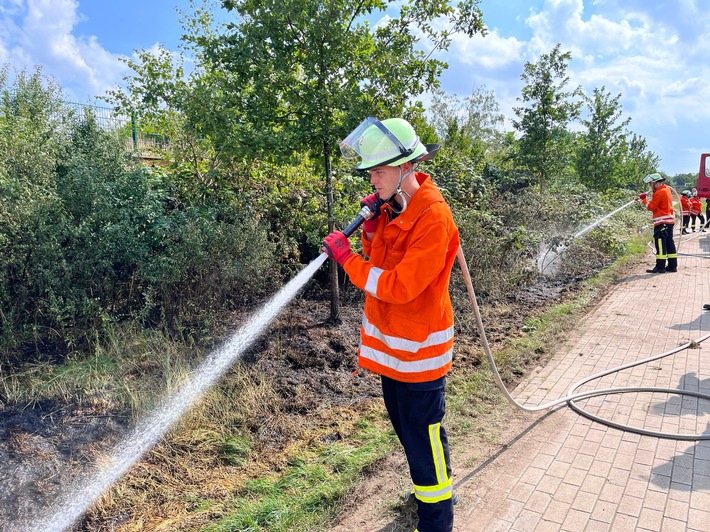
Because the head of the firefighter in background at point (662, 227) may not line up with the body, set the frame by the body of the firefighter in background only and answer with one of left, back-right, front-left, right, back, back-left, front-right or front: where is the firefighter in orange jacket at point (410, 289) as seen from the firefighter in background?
left

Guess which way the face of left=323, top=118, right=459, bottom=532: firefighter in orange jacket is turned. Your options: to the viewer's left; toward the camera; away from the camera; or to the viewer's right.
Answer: to the viewer's left

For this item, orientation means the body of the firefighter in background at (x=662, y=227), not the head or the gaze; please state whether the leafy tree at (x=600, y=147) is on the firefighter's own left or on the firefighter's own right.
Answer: on the firefighter's own right

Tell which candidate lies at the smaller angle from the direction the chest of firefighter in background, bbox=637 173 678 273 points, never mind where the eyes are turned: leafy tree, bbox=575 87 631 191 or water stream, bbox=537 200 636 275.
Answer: the water stream

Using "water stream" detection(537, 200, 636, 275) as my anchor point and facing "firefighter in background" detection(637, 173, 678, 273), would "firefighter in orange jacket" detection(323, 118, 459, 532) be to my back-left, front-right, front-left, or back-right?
back-right

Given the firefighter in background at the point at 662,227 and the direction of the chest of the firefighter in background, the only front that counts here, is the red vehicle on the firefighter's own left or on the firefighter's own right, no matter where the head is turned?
on the firefighter's own right

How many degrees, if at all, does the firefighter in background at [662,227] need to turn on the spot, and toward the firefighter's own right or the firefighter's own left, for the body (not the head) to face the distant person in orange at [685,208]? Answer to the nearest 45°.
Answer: approximately 90° to the firefighter's own right

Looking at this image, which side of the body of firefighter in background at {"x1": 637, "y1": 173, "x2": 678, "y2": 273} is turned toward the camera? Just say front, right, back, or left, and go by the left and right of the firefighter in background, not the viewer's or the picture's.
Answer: left

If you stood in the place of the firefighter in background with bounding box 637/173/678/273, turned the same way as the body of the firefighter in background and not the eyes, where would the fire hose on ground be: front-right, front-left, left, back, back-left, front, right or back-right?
left

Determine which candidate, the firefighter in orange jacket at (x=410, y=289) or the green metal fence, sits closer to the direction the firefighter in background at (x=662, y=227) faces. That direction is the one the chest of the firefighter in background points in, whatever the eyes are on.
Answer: the green metal fence

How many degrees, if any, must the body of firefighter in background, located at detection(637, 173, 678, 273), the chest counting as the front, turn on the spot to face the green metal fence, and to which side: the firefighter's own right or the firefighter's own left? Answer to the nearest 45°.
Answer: approximately 45° to the firefighter's own left
